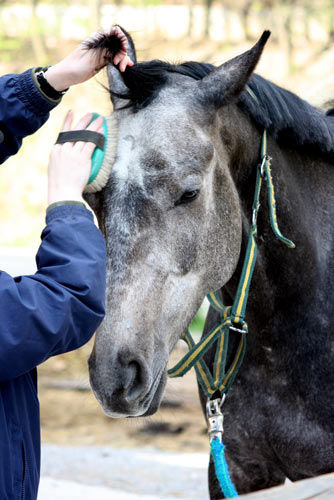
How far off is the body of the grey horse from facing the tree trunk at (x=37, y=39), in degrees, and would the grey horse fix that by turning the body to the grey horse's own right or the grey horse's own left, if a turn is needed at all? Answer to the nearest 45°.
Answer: approximately 135° to the grey horse's own right

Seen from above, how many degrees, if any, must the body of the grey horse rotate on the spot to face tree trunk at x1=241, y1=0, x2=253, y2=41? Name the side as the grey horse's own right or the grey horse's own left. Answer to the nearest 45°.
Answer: approximately 135° to the grey horse's own right

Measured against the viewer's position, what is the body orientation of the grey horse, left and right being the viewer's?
facing the viewer and to the left of the viewer

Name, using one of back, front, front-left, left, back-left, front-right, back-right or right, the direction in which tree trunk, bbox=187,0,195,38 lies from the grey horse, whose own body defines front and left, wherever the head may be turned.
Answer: back-right

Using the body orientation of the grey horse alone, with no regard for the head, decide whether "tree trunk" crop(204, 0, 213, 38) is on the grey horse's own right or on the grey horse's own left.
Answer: on the grey horse's own right

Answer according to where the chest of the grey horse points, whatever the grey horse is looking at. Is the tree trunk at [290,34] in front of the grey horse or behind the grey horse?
behind
